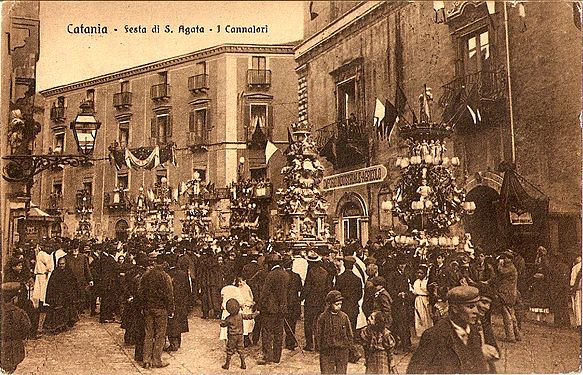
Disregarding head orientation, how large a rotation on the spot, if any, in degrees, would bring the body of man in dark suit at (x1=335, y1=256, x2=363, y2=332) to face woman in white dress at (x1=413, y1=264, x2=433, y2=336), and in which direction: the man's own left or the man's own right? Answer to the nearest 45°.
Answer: approximately 90° to the man's own right

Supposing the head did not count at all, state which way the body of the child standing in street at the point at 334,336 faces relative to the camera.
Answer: toward the camera

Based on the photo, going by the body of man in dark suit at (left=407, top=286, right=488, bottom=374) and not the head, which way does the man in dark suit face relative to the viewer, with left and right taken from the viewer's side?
facing the viewer and to the right of the viewer

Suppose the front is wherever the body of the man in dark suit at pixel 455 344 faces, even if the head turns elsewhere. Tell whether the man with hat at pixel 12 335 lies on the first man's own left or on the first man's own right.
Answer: on the first man's own right
